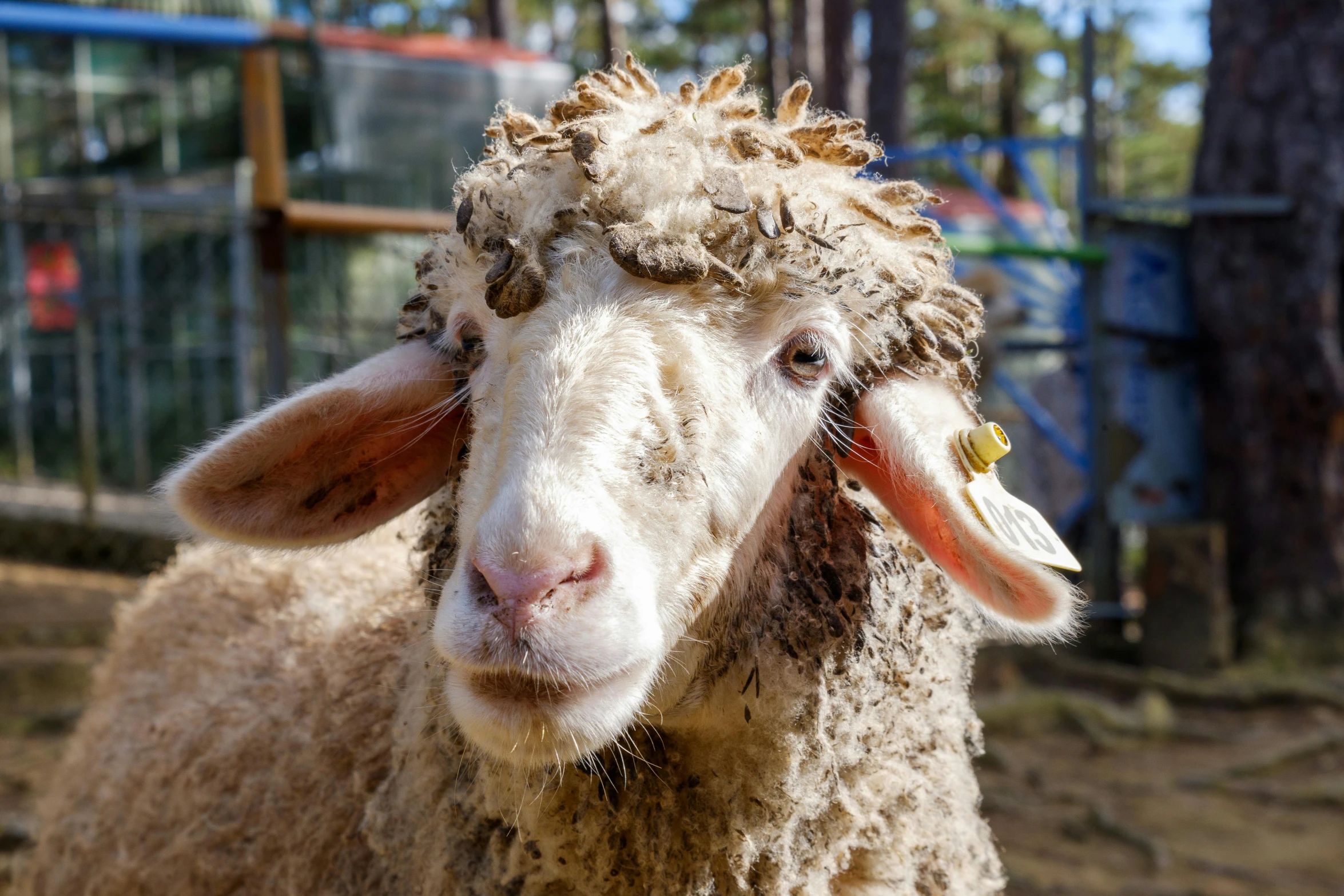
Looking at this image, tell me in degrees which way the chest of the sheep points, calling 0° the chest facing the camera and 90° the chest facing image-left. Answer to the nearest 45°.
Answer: approximately 315°

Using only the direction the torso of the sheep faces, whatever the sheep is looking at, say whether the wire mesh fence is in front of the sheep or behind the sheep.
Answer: behind

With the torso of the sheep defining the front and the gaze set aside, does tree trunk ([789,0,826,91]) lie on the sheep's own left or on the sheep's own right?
on the sheep's own left

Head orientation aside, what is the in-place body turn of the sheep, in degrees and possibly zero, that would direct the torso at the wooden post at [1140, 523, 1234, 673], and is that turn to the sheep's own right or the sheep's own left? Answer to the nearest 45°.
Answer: approximately 90° to the sheep's own left

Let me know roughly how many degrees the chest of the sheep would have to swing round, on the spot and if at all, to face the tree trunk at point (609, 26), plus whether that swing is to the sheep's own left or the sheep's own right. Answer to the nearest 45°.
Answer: approximately 135° to the sheep's own left

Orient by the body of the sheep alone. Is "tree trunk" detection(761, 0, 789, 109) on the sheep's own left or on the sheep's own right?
on the sheep's own left

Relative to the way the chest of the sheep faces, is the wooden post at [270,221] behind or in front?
behind

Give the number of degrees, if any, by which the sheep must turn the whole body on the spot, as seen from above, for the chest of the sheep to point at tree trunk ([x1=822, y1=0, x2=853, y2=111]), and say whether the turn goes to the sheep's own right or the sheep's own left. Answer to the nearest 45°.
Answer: approximately 135° to the sheep's own left
